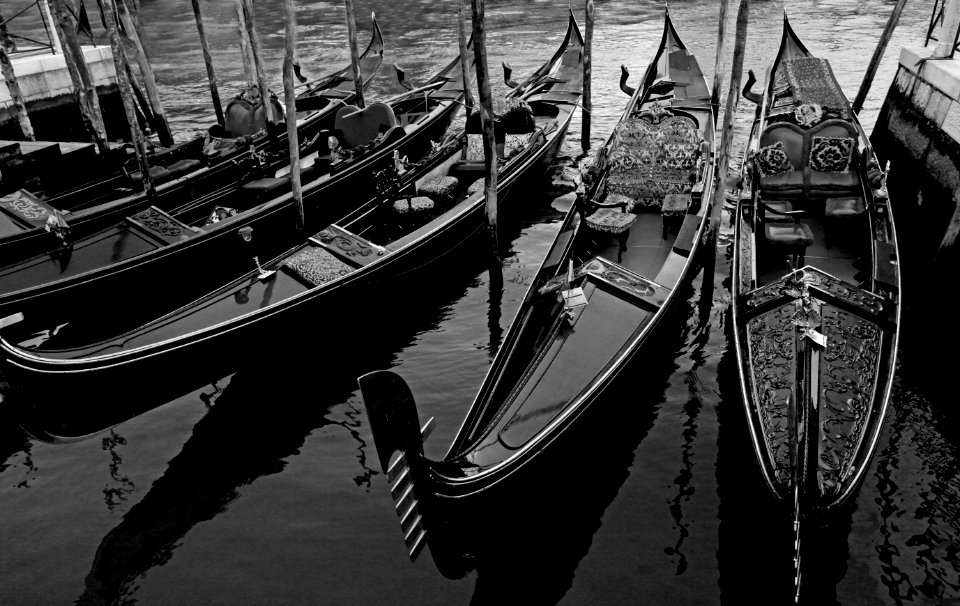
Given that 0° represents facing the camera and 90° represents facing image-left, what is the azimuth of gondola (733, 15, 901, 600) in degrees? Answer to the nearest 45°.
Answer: approximately 0°

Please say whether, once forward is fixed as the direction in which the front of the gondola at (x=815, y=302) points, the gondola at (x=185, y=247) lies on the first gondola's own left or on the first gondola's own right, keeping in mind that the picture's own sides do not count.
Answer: on the first gondola's own right

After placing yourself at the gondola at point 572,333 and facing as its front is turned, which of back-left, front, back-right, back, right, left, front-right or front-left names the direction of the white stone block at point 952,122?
back

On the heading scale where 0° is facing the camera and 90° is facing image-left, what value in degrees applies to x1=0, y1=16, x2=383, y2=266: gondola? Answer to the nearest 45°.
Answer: approximately 45°

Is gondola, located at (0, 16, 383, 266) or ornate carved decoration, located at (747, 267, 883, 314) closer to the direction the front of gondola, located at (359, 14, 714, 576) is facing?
the gondola

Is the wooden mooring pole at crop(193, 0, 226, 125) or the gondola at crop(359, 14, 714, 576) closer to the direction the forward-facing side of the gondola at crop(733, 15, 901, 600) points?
the gondola

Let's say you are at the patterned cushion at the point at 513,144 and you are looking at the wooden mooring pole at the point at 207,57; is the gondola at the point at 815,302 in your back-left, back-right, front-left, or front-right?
back-left

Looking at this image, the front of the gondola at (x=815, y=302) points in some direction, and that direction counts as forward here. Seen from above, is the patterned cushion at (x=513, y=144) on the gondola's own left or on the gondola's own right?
on the gondola's own right

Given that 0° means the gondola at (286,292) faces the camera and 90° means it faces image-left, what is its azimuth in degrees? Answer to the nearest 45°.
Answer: approximately 45°

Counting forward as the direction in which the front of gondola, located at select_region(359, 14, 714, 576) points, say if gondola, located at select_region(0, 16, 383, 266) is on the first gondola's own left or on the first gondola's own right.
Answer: on the first gondola's own right

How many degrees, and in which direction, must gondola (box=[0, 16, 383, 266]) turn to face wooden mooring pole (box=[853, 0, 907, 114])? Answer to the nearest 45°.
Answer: approximately 135° to its left
